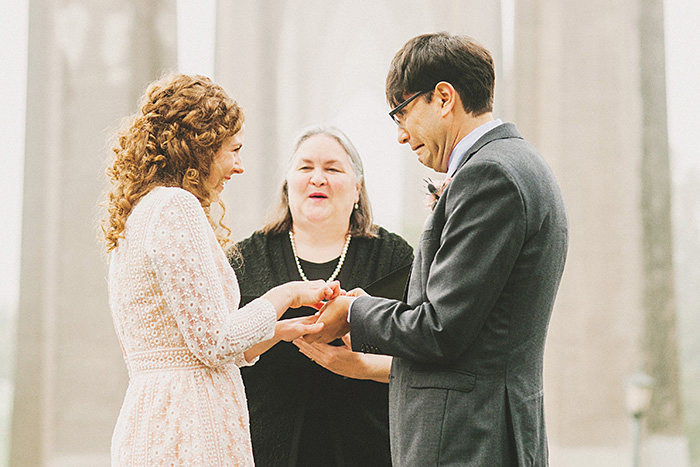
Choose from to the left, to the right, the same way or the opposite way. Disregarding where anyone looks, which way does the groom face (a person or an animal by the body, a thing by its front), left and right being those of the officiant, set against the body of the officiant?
to the right

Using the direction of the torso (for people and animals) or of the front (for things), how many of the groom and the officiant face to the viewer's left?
1

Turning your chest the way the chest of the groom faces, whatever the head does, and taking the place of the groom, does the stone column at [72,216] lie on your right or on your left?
on your right

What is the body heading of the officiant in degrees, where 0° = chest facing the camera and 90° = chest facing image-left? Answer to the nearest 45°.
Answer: approximately 0°

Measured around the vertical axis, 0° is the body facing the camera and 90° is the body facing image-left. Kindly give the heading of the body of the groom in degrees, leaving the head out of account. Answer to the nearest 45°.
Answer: approximately 90°

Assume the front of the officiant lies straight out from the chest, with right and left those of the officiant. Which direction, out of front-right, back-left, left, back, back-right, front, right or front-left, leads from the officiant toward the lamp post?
back-left

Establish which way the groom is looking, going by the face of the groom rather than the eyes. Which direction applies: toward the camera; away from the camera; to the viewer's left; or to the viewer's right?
to the viewer's left

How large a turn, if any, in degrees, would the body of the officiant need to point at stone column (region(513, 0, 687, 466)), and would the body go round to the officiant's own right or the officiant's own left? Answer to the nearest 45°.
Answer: approximately 135° to the officiant's own left

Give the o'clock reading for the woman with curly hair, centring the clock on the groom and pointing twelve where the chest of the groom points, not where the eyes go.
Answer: The woman with curly hair is roughly at 12 o'clock from the groom.
